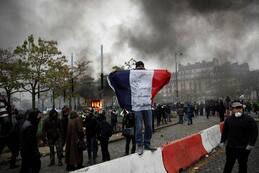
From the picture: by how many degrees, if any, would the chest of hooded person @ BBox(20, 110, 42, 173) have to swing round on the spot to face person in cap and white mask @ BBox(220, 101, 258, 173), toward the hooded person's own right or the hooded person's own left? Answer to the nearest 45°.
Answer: approximately 45° to the hooded person's own right

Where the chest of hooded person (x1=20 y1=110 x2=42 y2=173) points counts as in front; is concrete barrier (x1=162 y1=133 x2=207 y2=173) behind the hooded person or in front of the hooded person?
in front

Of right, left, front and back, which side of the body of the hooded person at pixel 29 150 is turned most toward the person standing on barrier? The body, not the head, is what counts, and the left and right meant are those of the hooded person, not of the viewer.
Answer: front

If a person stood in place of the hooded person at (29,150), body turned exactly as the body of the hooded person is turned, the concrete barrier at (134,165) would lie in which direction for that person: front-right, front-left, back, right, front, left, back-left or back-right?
front-right
